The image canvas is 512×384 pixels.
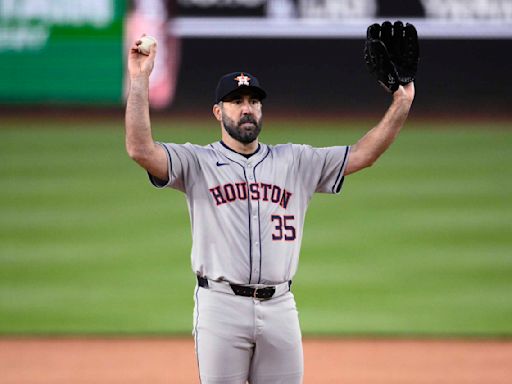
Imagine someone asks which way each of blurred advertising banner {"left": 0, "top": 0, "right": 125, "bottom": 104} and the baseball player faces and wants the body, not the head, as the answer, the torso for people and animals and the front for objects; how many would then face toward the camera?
2

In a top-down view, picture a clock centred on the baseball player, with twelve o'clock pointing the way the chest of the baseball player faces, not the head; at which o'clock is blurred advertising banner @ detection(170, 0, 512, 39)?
The blurred advertising banner is roughly at 6 o'clock from the baseball player.

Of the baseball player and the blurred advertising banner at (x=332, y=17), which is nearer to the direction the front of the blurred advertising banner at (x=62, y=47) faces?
the baseball player

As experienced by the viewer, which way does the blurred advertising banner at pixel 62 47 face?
facing the viewer

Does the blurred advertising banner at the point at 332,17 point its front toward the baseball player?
yes

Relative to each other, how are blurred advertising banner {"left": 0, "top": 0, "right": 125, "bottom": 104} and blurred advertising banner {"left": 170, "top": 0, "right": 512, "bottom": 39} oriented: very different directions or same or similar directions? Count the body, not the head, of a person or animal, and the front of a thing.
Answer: same or similar directions

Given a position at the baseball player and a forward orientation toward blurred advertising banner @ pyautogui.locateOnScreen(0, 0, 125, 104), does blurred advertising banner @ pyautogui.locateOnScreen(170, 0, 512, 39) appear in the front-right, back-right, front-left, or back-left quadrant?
front-right

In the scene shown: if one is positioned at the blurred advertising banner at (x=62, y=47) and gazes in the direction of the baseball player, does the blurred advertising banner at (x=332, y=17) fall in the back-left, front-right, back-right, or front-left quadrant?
front-left

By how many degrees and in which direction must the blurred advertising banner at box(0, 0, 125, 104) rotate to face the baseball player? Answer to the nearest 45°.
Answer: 0° — it already faces them

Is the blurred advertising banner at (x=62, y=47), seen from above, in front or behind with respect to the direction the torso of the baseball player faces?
behind
